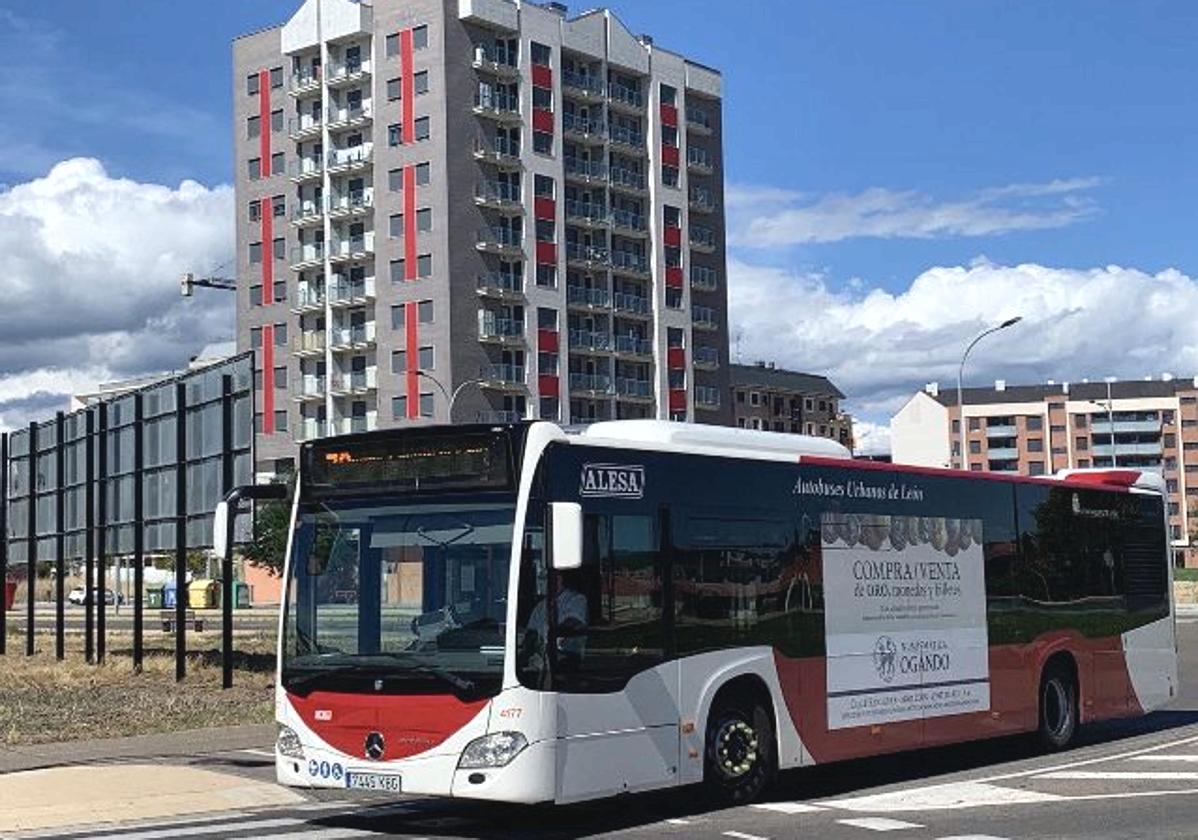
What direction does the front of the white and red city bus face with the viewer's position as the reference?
facing the viewer and to the left of the viewer
